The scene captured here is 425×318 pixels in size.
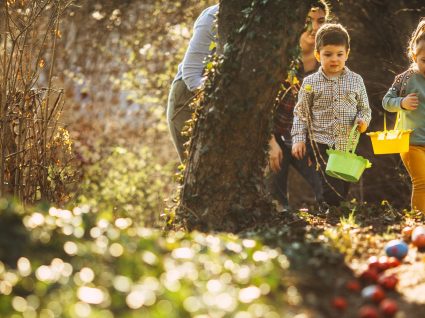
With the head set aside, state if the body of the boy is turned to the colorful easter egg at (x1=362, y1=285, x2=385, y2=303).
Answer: yes

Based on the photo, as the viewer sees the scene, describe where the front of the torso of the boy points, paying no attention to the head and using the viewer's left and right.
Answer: facing the viewer

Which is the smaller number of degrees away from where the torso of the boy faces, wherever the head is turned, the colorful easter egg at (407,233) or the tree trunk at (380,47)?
the colorful easter egg

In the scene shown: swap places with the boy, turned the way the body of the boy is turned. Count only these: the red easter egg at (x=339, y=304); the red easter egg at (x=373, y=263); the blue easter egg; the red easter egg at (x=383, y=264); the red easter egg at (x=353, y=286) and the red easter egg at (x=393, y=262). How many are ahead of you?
6

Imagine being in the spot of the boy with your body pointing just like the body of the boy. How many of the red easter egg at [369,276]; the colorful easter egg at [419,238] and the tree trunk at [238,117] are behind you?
0

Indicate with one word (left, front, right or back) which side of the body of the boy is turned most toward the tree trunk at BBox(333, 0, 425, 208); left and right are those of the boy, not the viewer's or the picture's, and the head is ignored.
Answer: back

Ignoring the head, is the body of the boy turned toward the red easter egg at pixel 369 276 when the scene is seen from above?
yes

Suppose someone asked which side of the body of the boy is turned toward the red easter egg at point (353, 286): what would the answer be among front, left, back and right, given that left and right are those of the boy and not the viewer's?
front

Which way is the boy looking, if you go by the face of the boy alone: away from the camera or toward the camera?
toward the camera

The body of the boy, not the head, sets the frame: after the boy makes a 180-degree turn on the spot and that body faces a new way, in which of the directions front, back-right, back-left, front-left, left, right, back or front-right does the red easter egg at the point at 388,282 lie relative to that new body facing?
back

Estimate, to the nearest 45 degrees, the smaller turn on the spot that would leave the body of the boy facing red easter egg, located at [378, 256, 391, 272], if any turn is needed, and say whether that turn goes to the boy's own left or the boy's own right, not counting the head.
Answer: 0° — they already face it

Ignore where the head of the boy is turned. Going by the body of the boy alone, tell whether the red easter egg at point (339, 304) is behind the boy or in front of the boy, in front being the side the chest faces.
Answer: in front

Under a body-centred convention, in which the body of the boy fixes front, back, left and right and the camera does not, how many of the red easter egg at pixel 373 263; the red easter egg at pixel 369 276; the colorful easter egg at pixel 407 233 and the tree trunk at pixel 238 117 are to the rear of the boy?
0
